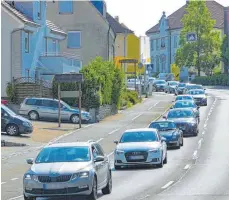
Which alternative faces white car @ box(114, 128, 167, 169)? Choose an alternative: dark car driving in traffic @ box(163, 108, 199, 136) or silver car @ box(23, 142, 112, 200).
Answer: the dark car driving in traffic

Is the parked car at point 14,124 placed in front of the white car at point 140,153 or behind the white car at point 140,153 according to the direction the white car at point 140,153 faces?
behind

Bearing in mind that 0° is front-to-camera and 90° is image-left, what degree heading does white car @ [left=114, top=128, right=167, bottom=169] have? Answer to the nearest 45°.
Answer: approximately 0°

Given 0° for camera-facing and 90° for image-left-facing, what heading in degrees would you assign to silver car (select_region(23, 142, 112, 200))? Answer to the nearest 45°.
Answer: approximately 0°

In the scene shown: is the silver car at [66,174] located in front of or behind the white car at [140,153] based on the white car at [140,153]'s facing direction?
in front

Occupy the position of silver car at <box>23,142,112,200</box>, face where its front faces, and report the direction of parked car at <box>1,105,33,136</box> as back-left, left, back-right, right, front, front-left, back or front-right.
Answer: back

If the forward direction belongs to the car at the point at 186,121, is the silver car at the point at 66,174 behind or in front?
in front

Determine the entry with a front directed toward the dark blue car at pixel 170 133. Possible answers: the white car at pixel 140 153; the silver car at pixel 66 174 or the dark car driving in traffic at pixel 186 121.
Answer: the dark car driving in traffic

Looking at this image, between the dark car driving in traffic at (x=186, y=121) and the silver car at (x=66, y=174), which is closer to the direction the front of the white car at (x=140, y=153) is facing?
the silver car
